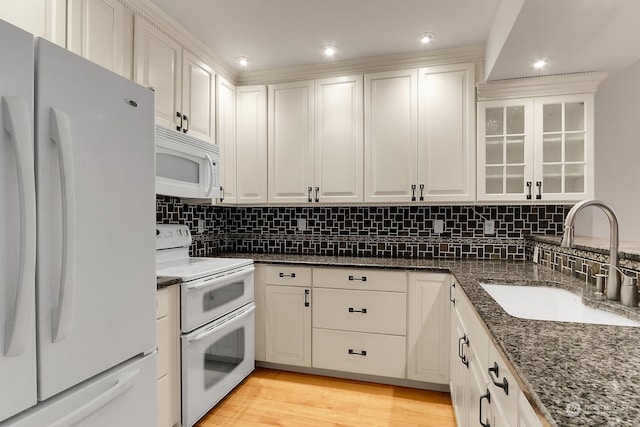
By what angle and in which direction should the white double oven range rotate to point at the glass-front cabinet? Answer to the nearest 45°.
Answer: approximately 45° to its left

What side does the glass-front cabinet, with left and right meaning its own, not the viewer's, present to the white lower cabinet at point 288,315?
right

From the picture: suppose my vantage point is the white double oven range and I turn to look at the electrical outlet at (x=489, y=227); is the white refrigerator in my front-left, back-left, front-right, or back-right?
back-right

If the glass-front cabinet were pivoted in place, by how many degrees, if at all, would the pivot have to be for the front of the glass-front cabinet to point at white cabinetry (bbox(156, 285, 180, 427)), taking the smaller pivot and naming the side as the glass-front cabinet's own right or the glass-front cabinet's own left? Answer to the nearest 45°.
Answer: approximately 45° to the glass-front cabinet's own right

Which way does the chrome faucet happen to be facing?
to the viewer's left

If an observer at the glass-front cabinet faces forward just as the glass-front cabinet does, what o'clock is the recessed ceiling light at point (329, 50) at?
The recessed ceiling light is roughly at 2 o'clock from the glass-front cabinet.

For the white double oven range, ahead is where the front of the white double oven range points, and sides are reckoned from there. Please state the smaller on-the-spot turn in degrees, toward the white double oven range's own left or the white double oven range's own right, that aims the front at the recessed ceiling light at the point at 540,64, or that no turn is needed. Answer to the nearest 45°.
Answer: approximately 45° to the white double oven range's own left
